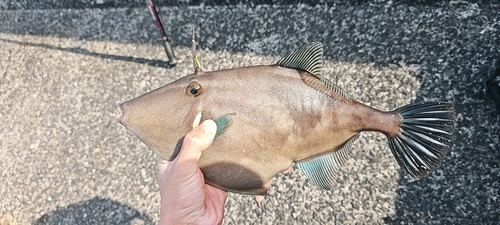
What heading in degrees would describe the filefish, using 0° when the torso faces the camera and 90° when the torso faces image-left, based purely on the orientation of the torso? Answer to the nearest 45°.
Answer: approximately 90°
